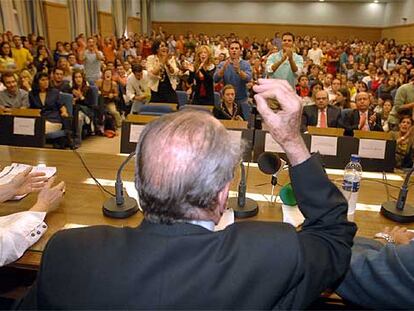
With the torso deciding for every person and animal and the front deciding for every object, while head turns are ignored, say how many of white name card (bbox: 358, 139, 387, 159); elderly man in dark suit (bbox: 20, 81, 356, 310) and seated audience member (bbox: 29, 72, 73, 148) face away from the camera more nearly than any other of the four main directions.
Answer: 1

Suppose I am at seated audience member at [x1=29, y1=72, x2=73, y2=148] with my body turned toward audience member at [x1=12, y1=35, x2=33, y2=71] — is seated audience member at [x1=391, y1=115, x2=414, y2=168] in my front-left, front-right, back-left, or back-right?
back-right

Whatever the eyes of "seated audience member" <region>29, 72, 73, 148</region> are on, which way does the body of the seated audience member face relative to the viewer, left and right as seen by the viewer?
facing the viewer and to the right of the viewer

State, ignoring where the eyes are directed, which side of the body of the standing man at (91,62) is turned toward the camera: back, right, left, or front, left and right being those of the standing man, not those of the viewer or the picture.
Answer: front

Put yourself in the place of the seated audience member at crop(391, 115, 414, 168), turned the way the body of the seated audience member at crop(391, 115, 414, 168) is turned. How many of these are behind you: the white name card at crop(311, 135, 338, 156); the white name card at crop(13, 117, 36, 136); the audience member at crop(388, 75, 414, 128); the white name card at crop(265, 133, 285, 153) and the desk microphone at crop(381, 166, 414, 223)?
1

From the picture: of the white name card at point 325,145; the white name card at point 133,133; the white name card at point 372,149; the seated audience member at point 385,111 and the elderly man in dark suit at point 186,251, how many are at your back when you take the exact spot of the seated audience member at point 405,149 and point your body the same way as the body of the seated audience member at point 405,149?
1

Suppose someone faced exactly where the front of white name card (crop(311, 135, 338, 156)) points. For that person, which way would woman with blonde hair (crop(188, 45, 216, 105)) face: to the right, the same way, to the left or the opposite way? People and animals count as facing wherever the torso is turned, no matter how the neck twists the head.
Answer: the same way

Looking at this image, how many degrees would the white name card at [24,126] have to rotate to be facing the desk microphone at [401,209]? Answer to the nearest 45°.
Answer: approximately 45° to its left

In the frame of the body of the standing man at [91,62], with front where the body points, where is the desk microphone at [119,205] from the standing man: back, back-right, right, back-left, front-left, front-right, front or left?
front

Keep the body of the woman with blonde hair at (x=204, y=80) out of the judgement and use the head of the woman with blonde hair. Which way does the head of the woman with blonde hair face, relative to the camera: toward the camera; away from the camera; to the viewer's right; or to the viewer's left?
toward the camera

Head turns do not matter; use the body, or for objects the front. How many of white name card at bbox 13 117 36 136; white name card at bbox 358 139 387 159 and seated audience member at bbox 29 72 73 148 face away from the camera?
0

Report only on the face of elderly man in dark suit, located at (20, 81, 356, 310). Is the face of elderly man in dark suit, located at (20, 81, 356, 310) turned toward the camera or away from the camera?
away from the camera

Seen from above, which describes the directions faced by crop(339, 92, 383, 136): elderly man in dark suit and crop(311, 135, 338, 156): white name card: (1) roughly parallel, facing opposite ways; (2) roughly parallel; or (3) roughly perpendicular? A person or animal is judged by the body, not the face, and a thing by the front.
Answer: roughly parallel

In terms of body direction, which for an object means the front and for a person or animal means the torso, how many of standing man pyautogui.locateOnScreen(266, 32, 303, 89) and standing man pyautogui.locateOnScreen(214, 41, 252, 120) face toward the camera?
2

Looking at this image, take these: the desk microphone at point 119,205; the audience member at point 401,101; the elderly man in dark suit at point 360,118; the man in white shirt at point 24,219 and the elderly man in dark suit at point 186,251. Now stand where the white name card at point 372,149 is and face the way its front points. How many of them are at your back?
2

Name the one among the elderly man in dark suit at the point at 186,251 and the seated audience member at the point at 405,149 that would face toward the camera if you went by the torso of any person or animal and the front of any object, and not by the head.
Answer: the seated audience member

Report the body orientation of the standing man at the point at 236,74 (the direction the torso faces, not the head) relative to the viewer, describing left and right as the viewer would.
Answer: facing the viewer

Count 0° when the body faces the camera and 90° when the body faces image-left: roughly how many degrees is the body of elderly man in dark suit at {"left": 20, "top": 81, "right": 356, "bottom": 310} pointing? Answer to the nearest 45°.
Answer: approximately 180°

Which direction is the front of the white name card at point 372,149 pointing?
toward the camera

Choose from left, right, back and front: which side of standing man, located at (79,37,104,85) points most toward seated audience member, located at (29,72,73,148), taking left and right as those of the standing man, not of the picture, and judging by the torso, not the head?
front

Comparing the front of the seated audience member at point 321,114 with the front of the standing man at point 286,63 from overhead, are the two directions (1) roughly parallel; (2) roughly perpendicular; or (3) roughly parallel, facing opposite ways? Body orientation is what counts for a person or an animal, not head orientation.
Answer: roughly parallel
